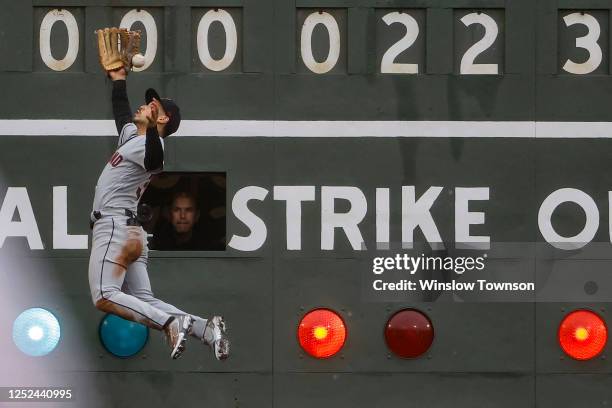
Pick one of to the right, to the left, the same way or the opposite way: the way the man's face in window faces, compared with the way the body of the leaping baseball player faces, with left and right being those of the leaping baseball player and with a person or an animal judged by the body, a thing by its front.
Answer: to the left

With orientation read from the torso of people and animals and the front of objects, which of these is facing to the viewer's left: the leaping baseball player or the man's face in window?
the leaping baseball player

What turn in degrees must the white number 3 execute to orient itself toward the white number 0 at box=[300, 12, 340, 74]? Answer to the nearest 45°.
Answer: approximately 90° to its right

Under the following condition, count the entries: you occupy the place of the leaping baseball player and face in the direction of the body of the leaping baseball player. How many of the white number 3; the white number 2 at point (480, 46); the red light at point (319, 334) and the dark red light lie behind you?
4

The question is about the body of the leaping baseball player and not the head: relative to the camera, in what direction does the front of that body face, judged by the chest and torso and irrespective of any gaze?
to the viewer's left

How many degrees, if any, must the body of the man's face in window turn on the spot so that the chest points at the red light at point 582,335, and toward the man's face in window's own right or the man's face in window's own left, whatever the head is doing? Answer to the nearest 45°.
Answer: approximately 90° to the man's face in window's own left

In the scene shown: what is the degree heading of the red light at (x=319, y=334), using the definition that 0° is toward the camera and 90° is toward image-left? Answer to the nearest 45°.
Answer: approximately 0°
